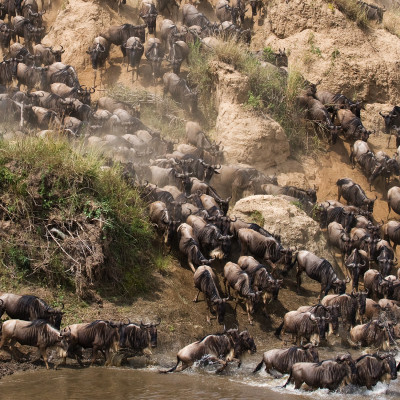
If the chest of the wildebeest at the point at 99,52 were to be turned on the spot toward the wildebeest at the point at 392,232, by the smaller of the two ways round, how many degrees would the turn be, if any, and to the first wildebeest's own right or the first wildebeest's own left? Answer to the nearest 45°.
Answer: approximately 45° to the first wildebeest's own left

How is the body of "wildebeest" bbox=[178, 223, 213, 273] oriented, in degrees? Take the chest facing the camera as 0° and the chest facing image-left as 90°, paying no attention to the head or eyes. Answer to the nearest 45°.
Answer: approximately 315°

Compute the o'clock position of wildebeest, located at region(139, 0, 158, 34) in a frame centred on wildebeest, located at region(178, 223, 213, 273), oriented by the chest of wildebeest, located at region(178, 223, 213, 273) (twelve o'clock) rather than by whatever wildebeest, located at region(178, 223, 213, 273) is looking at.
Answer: wildebeest, located at region(139, 0, 158, 34) is roughly at 7 o'clock from wildebeest, located at region(178, 223, 213, 273).

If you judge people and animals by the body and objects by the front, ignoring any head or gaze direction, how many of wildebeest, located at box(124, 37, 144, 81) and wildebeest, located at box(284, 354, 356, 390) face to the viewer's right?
1

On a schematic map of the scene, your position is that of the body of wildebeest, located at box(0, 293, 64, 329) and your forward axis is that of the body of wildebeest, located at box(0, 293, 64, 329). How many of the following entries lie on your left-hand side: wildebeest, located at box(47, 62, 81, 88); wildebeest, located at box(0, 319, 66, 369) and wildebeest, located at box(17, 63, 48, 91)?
2

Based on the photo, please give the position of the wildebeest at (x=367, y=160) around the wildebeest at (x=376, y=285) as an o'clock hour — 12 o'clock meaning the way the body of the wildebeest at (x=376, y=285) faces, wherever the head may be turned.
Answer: the wildebeest at (x=367, y=160) is roughly at 7 o'clock from the wildebeest at (x=376, y=285).

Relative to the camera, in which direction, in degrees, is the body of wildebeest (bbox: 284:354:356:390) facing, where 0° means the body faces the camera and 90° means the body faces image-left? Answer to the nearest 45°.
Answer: approximately 270°

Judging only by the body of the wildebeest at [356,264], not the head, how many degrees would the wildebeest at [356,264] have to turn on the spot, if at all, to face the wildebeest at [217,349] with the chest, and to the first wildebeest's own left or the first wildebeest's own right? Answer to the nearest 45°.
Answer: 0° — it already faces it

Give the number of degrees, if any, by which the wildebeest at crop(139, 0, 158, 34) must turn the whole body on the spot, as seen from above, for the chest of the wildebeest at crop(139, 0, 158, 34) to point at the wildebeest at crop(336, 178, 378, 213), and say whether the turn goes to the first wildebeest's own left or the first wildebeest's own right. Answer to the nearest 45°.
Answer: approximately 45° to the first wildebeest's own left
